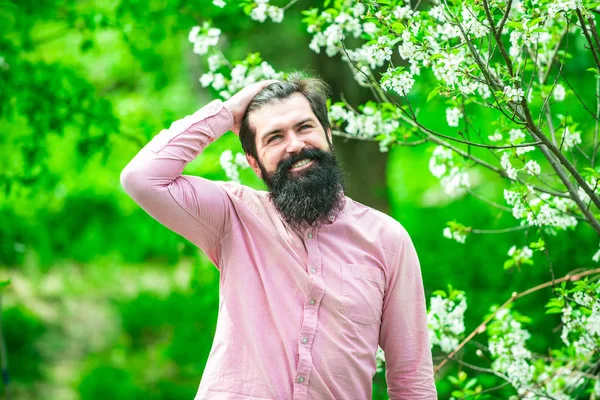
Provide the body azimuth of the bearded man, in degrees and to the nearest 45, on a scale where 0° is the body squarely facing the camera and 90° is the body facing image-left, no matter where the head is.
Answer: approximately 0°
